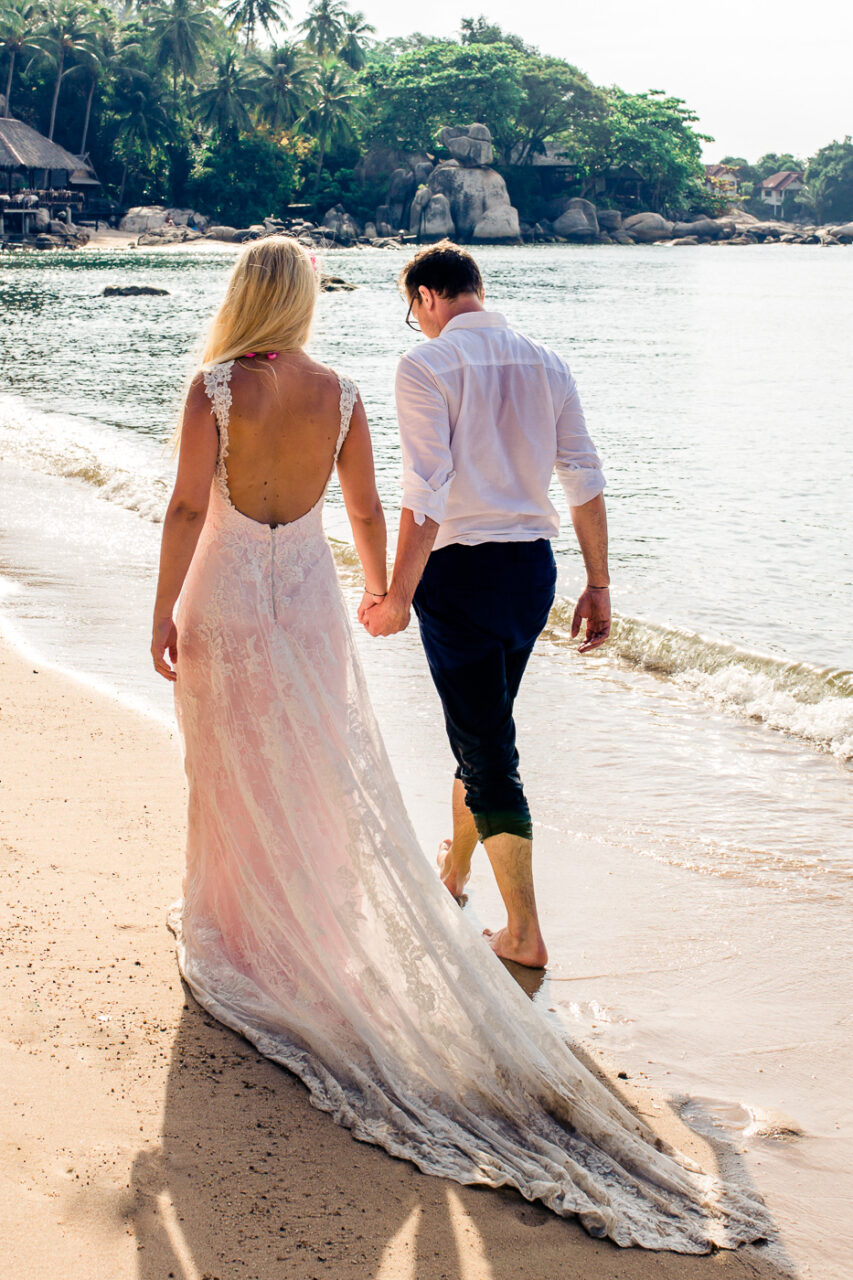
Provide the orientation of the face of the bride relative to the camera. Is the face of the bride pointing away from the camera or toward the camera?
away from the camera

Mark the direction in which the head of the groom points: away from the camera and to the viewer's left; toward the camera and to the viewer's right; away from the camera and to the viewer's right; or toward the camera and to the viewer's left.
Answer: away from the camera and to the viewer's left

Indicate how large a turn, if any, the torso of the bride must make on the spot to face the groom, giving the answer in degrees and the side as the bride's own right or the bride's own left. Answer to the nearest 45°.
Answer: approximately 45° to the bride's own right

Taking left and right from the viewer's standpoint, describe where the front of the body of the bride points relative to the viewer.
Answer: facing away from the viewer
